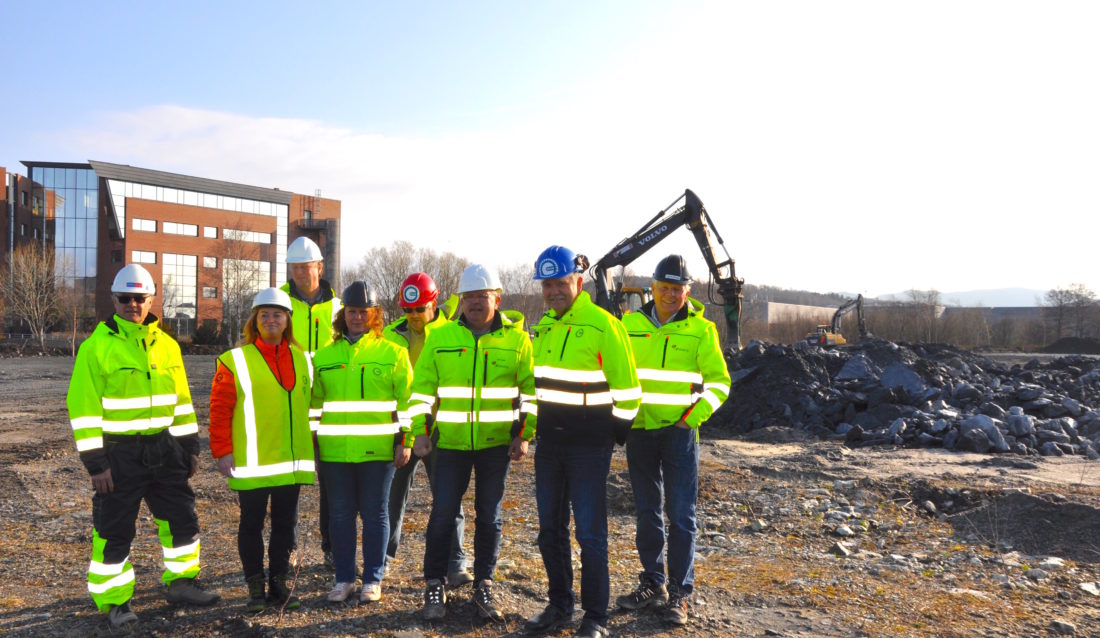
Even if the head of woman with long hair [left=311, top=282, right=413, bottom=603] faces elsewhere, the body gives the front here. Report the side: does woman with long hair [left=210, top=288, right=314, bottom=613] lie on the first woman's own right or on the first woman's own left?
on the first woman's own right

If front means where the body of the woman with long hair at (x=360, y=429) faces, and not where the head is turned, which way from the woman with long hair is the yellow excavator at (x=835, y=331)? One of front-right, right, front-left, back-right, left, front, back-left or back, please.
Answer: back-left

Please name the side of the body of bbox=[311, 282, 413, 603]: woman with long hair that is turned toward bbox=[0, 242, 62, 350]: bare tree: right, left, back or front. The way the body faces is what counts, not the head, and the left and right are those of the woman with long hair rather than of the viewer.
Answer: back

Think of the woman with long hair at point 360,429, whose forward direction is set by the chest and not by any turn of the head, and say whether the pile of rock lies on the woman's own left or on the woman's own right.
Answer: on the woman's own left

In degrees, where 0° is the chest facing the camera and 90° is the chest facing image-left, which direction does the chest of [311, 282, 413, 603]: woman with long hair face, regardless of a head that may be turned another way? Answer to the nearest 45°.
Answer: approximately 0°

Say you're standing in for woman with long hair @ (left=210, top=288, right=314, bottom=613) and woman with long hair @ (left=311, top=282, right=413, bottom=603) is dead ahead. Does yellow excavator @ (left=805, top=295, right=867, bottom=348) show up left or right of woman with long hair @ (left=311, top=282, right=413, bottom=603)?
left
